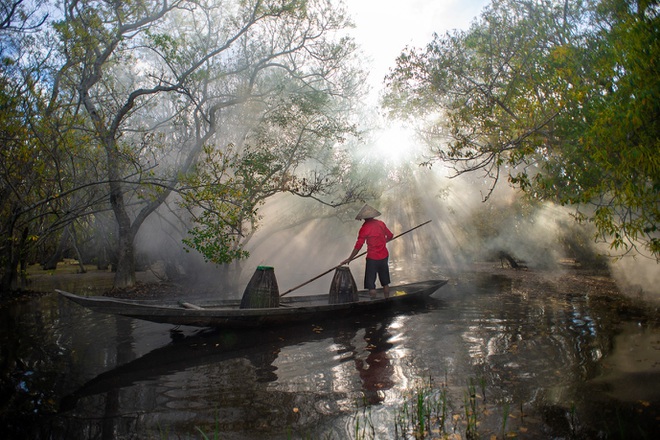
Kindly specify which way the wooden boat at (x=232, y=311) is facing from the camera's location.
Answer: facing to the left of the viewer

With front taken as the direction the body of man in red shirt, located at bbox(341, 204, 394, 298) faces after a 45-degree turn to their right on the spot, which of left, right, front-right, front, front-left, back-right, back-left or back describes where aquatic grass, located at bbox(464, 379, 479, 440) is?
back

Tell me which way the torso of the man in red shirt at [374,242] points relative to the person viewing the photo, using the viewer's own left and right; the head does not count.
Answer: facing away from the viewer and to the left of the viewer

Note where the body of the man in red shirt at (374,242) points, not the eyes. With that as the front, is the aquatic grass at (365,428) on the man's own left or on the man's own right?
on the man's own left

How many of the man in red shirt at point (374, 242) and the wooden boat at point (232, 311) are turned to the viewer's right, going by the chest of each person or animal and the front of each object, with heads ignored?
0

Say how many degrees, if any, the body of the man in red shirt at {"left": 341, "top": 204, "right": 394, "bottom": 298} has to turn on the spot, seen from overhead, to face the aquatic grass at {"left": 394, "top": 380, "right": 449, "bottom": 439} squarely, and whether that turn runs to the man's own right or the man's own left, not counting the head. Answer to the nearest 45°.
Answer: approximately 135° to the man's own left

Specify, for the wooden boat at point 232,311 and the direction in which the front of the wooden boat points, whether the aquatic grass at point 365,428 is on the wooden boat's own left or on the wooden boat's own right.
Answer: on the wooden boat's own left

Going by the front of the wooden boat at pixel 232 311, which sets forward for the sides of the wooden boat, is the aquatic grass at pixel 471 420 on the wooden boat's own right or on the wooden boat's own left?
on the wooden boat's own left

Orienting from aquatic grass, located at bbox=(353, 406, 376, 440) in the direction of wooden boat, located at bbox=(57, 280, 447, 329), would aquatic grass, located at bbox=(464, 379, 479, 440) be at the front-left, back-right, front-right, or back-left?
back-right
